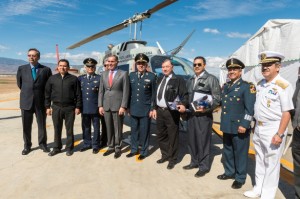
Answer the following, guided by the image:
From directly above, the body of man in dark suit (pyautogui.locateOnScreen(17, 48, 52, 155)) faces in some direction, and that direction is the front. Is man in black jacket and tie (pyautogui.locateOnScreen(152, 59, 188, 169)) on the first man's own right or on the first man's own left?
on the first man's own left

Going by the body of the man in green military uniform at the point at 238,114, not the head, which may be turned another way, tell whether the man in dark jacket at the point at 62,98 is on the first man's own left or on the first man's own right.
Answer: on the first man's own right

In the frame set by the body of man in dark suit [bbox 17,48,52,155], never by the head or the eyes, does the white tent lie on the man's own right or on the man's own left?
on the man's own left

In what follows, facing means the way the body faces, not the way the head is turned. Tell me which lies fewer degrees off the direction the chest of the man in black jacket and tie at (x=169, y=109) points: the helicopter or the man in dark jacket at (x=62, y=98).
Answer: the man in dark jacket

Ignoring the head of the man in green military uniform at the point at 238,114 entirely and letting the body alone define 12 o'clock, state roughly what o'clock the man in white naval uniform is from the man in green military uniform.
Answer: The man in white naval uniform is roughly at 9 o'clock from the man in green military uniform.

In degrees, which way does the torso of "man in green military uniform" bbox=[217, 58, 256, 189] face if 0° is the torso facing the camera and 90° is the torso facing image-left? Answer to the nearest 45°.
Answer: approximately 45°

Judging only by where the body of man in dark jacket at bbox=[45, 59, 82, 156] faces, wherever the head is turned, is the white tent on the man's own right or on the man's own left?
on the man's own left

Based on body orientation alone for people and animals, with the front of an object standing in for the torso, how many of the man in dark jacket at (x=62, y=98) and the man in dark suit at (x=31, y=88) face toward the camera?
2

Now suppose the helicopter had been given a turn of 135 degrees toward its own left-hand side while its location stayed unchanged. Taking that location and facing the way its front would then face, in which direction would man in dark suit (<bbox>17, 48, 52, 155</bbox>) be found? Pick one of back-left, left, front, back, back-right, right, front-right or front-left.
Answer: back-left

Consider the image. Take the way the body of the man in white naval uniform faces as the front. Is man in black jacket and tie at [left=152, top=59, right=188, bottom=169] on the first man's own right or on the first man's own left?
on the first man's own right

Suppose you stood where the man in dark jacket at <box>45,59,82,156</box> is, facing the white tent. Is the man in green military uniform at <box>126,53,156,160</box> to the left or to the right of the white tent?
right
